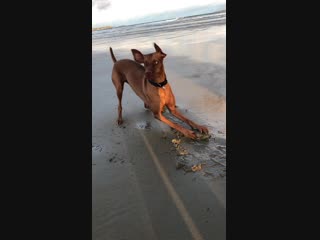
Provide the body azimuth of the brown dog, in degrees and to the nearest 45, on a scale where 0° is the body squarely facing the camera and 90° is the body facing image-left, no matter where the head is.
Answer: approximately 315°

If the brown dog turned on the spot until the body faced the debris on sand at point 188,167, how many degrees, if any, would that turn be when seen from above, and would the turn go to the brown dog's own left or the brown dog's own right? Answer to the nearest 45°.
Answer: approximately 45° to the brown dog's own right

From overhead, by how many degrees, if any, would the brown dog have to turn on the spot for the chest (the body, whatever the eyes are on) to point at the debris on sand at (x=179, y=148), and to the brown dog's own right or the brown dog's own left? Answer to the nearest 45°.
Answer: approximately 45° to the brown dog's own right

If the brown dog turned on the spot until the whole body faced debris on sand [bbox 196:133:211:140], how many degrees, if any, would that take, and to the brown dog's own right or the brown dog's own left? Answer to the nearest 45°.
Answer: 0° — it already faces it

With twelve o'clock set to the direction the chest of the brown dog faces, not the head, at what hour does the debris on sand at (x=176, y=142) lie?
The debris on sand is roughly at 1 o'clock from the brown dog.
